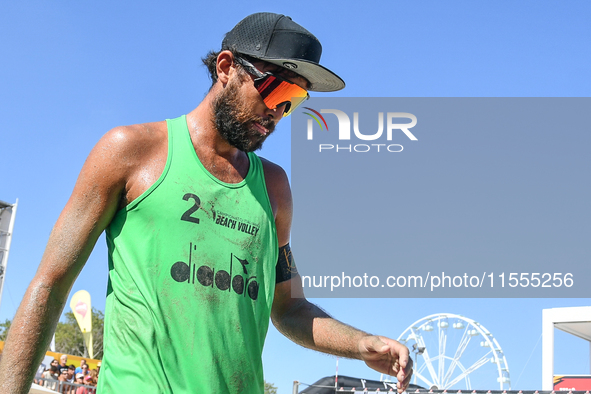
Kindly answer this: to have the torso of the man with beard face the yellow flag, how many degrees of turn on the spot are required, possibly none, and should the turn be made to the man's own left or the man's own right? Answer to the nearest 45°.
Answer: approximately 135° to the man's own left

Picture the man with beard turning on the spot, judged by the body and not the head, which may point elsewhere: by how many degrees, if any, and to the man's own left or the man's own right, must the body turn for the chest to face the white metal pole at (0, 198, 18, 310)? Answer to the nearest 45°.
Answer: approximately 135° to the man's own left

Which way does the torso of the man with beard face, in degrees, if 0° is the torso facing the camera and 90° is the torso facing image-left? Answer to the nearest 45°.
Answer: approximately 315°
